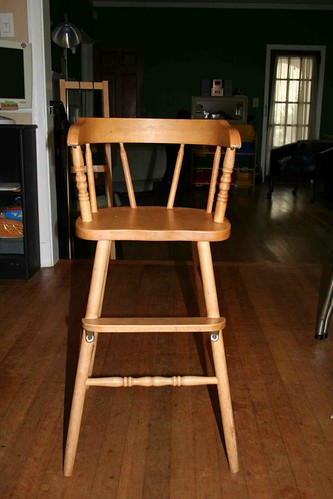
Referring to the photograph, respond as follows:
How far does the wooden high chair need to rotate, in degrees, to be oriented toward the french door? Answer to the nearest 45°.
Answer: approximately 180°

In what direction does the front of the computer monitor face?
toward the camera

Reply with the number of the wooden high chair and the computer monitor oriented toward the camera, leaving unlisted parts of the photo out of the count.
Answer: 2

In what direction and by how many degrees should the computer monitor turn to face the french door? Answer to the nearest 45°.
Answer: approximately 135° to its left

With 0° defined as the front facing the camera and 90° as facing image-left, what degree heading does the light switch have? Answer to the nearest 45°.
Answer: approximately 0°

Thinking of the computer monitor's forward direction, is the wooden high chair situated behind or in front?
in front

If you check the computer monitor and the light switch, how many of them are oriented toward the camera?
2

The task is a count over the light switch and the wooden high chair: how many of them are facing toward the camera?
2
